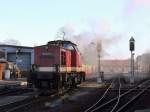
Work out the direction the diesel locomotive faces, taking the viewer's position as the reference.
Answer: facing the viewer and to the left of the viewer
